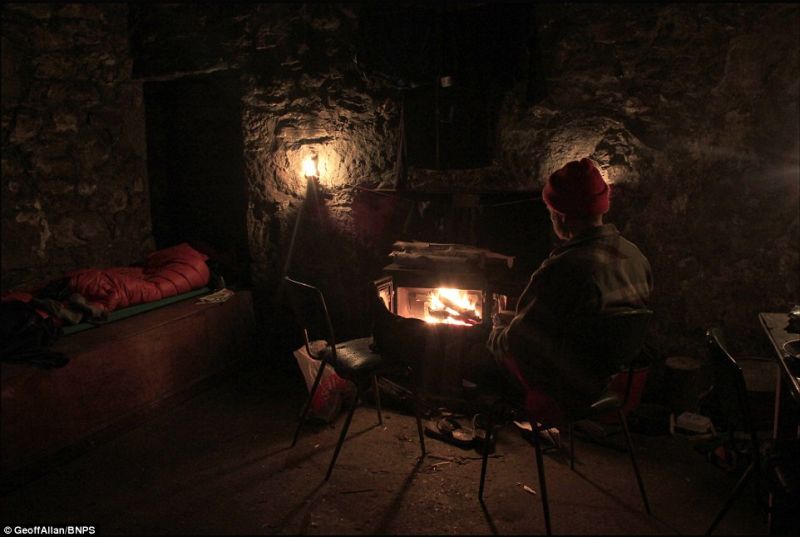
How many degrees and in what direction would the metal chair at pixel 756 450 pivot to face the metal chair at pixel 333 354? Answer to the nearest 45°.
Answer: approximately 180°

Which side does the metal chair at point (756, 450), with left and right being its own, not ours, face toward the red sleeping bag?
back

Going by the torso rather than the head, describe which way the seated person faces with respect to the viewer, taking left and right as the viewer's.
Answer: facing away from the viewer and to the left of the viewer

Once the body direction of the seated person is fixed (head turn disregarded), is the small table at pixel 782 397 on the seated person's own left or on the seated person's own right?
on the seated person's own right

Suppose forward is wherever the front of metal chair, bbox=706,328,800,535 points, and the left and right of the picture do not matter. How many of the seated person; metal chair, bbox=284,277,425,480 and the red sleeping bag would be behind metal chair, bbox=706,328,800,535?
3

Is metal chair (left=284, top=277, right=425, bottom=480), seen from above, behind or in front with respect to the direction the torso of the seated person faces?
in front

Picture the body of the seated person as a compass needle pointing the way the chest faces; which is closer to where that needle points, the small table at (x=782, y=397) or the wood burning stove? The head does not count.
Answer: the wood burning stove

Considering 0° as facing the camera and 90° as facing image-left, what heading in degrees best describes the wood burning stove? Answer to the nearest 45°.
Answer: approximately 0°

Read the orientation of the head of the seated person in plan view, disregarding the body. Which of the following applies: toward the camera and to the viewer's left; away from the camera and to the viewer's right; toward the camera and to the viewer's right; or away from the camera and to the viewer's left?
away from the camera and to the viewer's left

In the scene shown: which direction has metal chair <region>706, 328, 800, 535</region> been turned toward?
to the viewer's right

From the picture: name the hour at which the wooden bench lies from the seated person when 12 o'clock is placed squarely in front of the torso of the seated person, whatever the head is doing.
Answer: The wooden bench is roughly at 11 o'clock from the seated person.

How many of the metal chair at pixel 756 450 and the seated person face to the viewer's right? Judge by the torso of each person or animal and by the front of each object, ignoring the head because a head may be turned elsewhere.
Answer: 1

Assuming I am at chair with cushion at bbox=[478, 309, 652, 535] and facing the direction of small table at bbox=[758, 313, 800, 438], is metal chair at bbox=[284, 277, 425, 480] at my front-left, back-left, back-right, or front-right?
back-left

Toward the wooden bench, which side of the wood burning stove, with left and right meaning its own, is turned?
right

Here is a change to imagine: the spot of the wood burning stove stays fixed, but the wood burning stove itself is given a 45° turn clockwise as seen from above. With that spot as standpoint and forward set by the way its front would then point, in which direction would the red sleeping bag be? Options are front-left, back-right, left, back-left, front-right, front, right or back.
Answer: front-right
